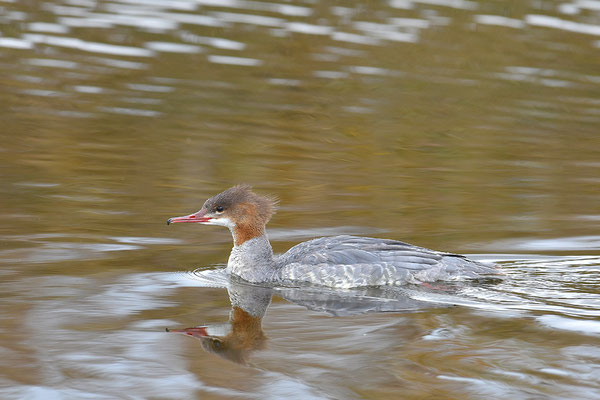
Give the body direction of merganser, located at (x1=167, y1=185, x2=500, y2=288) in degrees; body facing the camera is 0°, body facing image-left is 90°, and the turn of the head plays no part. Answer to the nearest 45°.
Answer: approximately 90°
